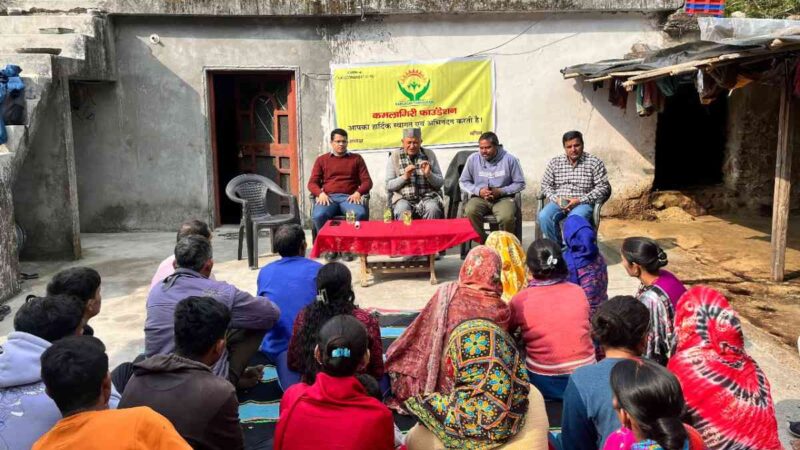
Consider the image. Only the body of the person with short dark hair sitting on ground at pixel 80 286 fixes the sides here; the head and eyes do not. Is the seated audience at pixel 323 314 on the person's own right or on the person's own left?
on the person's own right

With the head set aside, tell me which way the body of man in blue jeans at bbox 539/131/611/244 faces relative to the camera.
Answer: toward the camera

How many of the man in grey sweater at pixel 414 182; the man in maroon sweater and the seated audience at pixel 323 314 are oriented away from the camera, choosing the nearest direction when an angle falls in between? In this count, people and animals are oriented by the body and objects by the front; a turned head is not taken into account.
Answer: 1

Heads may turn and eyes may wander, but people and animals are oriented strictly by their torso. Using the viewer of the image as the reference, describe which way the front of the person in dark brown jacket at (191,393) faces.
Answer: facing away from the viewer and to the right of the viewer

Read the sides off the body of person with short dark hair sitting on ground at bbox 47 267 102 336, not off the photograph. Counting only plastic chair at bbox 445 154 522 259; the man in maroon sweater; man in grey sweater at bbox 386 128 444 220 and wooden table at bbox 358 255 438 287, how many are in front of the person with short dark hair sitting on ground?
4

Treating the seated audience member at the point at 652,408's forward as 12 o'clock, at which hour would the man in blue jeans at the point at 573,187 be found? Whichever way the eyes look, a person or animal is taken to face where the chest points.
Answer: The man in blue jeans is roughly at 1 o'clock from the seated audience member.

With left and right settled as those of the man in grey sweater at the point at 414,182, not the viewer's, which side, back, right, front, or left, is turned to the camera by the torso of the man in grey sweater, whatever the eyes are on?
front

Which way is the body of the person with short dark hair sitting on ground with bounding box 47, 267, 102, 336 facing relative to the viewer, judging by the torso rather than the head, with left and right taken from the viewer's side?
facing away from the viewer and to the right of the viewer

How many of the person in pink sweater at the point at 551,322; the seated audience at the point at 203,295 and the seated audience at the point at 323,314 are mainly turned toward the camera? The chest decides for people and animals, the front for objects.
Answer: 0

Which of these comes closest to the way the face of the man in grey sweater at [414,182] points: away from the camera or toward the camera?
toward the camera

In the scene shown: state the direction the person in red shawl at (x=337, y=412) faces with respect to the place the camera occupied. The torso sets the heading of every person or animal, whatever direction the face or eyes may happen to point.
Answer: facing away from the viewer

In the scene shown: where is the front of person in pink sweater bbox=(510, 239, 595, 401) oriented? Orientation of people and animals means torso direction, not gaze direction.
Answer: away from the camera

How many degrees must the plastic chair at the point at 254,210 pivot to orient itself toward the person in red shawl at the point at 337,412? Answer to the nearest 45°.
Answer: approximately 45° to its right

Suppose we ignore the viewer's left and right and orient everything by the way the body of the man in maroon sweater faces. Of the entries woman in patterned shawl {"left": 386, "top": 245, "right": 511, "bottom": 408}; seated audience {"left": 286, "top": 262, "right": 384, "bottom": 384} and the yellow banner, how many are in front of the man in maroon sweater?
2

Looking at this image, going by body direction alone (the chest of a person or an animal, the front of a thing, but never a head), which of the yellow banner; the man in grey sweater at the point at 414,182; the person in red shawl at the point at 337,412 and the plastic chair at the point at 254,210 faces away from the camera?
the person in red shawl

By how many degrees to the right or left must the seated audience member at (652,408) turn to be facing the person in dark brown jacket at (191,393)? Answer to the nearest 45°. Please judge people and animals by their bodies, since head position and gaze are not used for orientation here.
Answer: approximately 45° to their left

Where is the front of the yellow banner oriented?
toward the camera

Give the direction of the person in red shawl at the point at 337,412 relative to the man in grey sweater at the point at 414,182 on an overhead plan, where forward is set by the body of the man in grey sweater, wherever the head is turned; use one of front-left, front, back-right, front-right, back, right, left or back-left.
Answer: front

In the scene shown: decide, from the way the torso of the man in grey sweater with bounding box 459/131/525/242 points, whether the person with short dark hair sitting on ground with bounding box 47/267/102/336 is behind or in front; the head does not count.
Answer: in front

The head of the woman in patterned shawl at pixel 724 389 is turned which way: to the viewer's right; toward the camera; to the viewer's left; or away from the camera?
away from the camera

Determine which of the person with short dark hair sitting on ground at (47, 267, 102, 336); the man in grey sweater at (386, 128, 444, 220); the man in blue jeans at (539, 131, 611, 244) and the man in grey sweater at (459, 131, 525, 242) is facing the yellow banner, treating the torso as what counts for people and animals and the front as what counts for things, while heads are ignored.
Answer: the person with short dark hair sitting on ground
